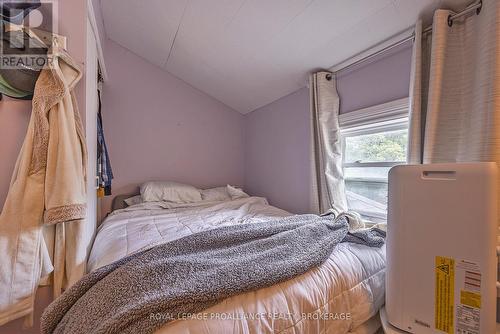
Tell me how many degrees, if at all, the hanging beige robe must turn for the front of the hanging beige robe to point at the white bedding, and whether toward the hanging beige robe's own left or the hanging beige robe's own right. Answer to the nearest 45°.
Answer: approximately 90° to the hanging beige robe's own left

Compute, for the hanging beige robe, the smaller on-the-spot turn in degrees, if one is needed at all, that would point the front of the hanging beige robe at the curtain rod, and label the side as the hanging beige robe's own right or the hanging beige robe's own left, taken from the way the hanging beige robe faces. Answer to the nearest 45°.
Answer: approximately 90° to the hanging beige robe's own left

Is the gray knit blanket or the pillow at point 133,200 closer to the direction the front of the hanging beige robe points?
the gray knit blanket

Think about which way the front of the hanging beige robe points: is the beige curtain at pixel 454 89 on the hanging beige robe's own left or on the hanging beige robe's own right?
on the hanging beige robe's own left
